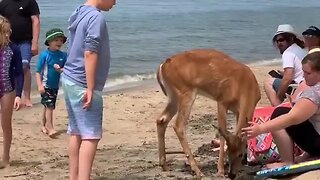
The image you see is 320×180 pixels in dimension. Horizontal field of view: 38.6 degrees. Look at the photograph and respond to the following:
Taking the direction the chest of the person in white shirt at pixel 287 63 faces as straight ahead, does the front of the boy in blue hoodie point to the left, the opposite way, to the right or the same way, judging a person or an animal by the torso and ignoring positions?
the opposite way

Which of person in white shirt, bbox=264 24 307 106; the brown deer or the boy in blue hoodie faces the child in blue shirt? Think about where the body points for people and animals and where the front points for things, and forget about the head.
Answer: the person in white shirt

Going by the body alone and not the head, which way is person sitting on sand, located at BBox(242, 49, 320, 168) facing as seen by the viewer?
to the viewer's left

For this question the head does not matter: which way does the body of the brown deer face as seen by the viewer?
to the viewer's right

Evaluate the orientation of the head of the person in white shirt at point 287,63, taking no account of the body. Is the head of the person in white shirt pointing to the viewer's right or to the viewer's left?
to the viewer's left

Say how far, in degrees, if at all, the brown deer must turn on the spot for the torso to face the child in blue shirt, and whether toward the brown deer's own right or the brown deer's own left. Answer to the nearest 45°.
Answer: approximately 135° to the brown deer's own left

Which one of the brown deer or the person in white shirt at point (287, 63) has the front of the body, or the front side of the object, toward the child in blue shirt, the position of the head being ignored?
the person in white shirt

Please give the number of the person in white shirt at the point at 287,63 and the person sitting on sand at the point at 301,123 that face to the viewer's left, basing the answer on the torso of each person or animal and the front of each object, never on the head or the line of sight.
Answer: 2

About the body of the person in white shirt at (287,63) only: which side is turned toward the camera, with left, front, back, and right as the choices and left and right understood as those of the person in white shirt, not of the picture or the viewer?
left
